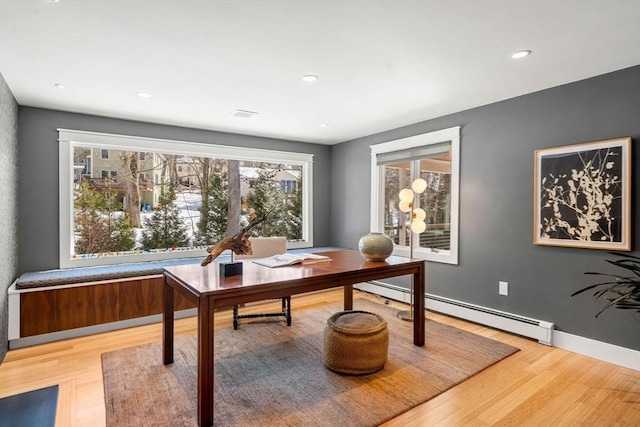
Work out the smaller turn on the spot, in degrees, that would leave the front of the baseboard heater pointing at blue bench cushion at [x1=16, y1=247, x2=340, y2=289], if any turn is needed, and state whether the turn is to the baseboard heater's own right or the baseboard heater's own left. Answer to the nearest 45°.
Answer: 0° — it already faces it

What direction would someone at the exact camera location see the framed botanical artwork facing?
facing the viewer and to the left of the viewer

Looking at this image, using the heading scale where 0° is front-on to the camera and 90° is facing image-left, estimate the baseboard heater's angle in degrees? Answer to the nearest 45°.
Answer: approximately 45°

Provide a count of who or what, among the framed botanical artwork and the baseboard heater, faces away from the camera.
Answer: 0

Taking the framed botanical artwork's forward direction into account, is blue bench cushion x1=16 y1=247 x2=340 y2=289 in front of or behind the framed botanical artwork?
in front

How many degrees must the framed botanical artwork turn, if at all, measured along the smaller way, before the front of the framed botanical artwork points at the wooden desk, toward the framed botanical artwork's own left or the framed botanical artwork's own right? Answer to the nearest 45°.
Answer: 0° — it already faces it

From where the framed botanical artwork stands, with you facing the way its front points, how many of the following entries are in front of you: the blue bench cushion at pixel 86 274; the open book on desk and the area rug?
3

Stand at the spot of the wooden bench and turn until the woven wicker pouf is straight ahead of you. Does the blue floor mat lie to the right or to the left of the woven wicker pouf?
right

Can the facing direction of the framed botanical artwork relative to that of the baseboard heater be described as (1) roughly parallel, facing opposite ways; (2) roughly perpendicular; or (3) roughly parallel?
roughly parallel

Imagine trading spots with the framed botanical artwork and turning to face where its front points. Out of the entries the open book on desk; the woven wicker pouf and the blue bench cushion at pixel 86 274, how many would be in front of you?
3

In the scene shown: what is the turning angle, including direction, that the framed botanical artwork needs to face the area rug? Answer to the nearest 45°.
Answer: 0° — it already faces it

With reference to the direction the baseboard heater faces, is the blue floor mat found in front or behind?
in front
